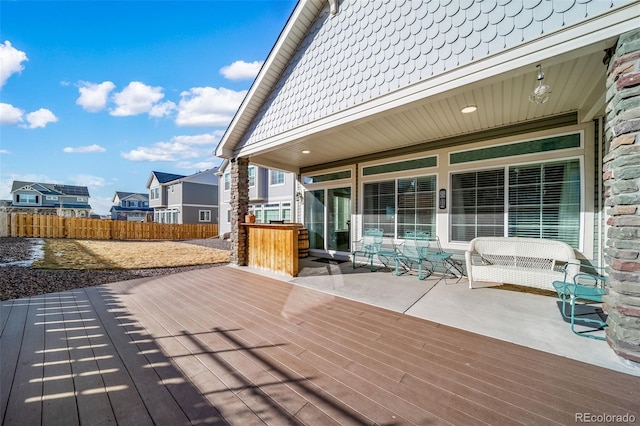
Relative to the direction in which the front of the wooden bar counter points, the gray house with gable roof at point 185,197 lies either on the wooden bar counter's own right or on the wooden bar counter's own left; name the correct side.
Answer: on the wooden bar counter's own right

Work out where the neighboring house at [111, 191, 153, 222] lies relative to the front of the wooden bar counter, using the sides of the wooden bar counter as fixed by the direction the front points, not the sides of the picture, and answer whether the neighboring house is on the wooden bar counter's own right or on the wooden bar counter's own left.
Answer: on the wooden bar counter's own right

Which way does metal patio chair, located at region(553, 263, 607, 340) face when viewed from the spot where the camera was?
facing to the left of the viewer

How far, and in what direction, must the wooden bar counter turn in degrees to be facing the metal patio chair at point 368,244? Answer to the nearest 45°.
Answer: approximately 135° to its left

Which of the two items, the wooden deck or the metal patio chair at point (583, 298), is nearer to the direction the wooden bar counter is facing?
the wooden deck

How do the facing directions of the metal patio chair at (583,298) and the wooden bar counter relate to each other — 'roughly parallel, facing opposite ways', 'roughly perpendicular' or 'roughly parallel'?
roughly perpendicular

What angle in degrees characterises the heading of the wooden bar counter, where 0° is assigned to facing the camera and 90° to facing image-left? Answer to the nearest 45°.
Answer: approximately 45°

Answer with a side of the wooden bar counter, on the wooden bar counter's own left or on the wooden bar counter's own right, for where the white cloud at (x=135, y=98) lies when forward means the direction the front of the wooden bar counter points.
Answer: on the wooden bar counter's own right

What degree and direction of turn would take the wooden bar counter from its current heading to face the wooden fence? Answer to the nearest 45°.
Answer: approximately 90° to its right
